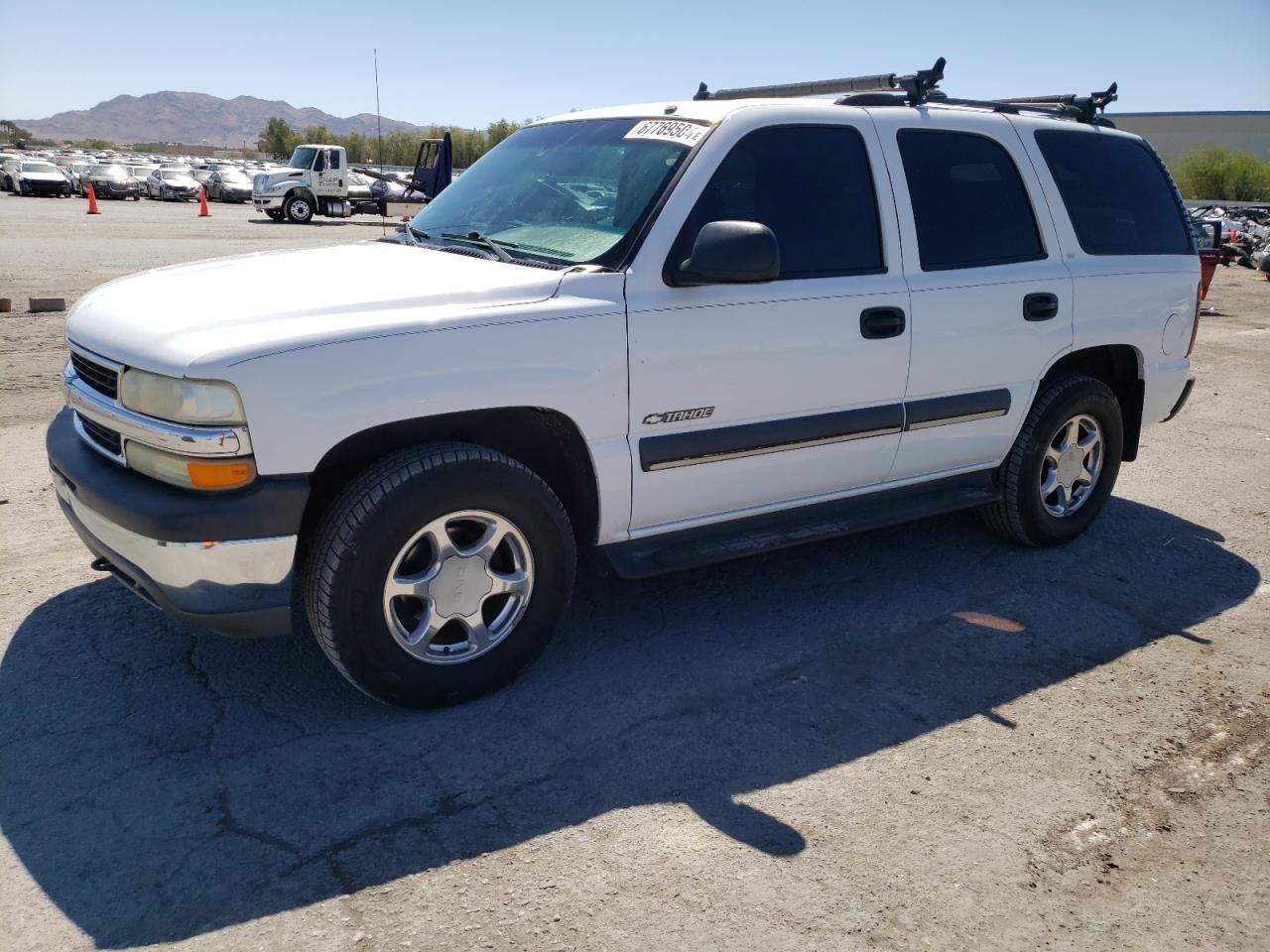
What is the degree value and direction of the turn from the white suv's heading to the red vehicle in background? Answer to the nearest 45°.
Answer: approximately 180°

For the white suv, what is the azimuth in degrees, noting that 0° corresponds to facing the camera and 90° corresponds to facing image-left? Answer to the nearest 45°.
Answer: approximately 45°
